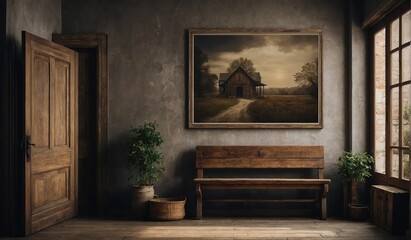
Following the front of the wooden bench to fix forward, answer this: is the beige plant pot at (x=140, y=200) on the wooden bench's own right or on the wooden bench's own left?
on the wooden bench's own right

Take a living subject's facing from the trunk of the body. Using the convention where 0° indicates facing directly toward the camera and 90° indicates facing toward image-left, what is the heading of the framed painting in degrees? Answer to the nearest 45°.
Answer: approximately 0°

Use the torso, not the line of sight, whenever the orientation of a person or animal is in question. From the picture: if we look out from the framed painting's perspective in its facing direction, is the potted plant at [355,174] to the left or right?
on its left

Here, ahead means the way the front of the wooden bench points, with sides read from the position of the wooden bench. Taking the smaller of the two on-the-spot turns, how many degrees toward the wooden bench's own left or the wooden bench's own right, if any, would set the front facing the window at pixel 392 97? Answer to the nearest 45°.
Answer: approximately 90° to the wooden bench's own left

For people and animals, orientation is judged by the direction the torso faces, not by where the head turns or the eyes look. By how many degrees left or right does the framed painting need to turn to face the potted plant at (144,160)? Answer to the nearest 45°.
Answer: approximately 90° to its right

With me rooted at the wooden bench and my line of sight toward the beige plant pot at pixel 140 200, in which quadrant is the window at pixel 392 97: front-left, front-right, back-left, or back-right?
back-left

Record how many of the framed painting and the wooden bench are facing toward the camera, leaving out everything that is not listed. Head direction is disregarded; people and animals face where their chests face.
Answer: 2

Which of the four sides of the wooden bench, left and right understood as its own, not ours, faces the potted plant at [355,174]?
left
